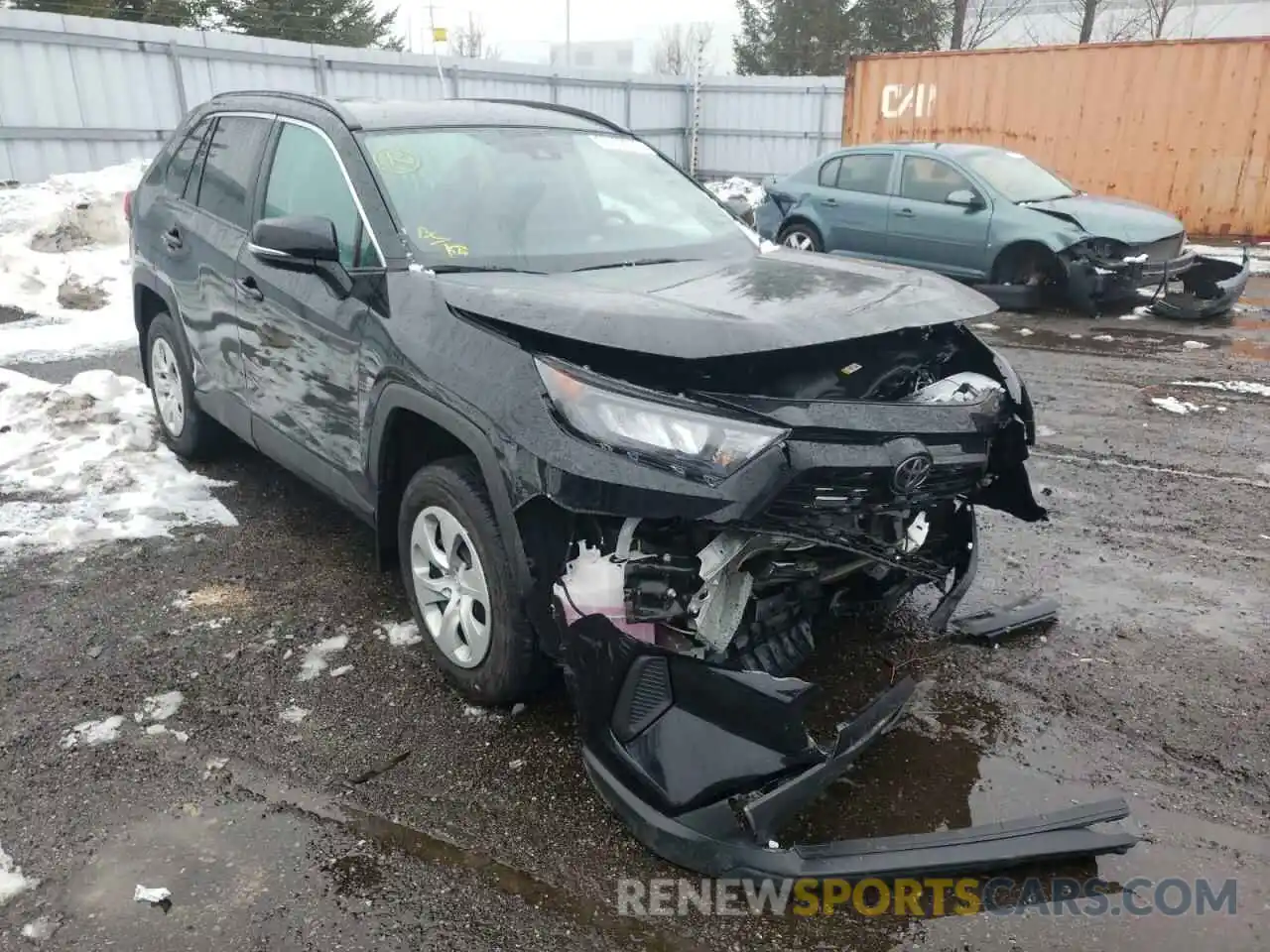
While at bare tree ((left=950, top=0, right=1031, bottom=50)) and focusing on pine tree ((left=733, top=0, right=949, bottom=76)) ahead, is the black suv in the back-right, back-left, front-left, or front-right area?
front-left

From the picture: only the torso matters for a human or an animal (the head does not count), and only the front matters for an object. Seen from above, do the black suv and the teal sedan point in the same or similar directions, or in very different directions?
same or similar directions

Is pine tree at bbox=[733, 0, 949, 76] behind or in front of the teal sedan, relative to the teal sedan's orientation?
behind

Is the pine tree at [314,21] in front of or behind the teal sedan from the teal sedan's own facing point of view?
behind

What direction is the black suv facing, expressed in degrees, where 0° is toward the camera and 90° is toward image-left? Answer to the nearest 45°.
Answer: approximately 315°

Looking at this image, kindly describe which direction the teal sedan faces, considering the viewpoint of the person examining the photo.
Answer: facing the viewer and to the right of the viewer

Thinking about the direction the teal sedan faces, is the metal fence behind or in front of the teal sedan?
behind

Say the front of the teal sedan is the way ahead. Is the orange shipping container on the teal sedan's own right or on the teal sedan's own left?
on the teal sedan's own left

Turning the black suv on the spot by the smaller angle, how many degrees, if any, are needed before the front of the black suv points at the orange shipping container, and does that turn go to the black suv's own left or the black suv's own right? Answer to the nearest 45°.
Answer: approximately 90° to the black suv's own left

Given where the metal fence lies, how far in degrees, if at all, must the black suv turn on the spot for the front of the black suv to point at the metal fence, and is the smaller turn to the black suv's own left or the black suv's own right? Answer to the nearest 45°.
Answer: approximately 180°

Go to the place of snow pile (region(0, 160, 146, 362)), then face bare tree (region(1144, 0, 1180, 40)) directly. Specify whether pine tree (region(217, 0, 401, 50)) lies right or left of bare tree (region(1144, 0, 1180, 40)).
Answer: left

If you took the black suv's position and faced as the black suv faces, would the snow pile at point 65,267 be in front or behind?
behind

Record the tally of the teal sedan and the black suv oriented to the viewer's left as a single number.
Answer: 0
